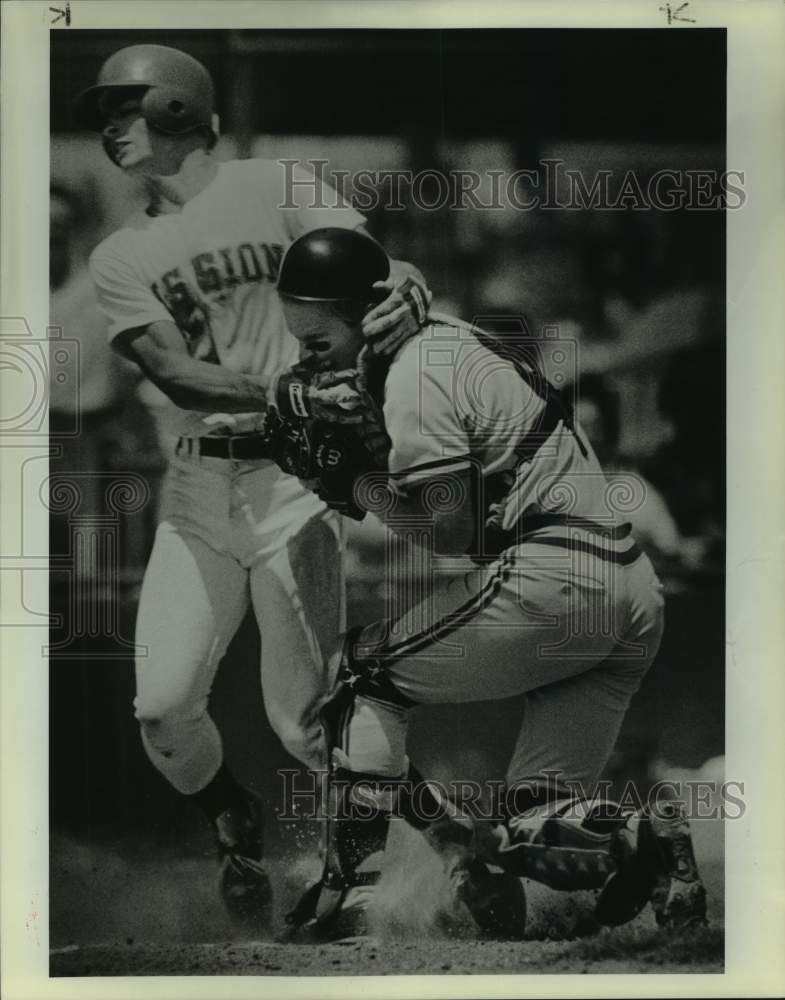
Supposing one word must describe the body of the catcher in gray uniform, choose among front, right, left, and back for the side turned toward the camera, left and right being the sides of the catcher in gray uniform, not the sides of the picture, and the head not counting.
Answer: left

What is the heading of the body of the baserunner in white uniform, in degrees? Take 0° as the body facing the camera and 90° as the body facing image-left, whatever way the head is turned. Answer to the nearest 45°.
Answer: approximately 0°

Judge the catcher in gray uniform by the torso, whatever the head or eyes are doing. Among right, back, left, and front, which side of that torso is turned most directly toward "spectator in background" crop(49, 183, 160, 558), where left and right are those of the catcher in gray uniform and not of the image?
front

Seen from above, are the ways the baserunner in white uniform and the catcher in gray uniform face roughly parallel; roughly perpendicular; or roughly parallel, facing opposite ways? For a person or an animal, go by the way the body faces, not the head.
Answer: roughly perpendicular
